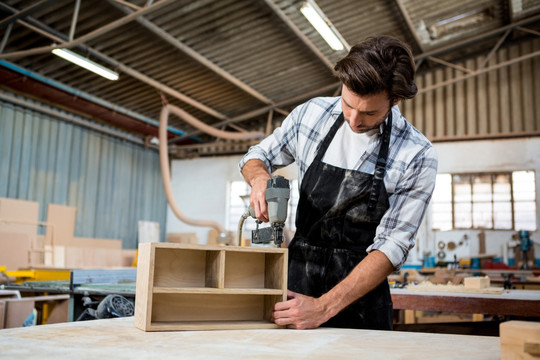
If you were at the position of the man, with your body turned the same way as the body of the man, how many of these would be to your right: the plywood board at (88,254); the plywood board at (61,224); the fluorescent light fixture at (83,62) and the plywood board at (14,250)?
4

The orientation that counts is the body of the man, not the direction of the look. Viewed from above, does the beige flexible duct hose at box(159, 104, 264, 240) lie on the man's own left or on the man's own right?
on the man's own right

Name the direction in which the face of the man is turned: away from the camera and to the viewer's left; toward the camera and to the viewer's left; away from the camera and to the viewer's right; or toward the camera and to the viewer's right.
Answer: toward the camera and to the viewer's left

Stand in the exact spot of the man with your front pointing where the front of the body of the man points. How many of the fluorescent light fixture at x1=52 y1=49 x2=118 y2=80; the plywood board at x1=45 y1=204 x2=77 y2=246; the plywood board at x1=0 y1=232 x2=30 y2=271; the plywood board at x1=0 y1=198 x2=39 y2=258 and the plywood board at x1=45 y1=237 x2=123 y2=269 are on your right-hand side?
5

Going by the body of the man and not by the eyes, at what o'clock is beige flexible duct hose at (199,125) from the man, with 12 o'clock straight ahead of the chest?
The beige flexible duct hose is roughly at 4 o'clock from the man.

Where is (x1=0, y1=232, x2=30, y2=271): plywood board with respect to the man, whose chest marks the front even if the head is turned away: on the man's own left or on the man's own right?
on the man's own right

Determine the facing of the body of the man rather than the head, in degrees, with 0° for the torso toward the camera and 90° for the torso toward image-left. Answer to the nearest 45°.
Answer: approximately 45°

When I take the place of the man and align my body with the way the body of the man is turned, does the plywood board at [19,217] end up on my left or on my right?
on my right

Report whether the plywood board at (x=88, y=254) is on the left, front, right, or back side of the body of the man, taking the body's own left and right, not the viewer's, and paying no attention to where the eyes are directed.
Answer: right

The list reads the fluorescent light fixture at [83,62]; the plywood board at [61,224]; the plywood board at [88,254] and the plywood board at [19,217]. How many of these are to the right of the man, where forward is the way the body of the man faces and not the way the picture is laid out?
4

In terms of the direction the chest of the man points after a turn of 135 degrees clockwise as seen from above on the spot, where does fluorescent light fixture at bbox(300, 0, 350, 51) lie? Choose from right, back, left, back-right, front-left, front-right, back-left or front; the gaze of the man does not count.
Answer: front

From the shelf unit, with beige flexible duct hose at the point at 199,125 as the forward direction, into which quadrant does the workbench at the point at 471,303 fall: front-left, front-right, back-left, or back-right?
front-right

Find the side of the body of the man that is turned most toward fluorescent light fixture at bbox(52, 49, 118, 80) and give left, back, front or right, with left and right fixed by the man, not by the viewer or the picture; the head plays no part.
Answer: right
